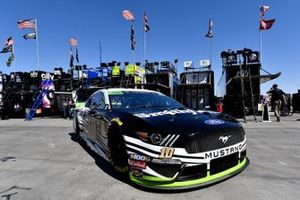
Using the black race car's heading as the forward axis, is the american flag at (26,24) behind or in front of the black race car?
behind

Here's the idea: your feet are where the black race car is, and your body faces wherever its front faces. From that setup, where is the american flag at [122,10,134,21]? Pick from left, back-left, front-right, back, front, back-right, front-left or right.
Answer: back-left

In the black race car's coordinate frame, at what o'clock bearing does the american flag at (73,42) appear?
The american flag is roughly at 7 o'clock from the black race car.

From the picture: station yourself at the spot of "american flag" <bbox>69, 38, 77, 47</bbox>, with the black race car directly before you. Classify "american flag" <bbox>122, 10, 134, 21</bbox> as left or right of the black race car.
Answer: left

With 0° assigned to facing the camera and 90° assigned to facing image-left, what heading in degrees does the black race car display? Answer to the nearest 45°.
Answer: approximately 315°
